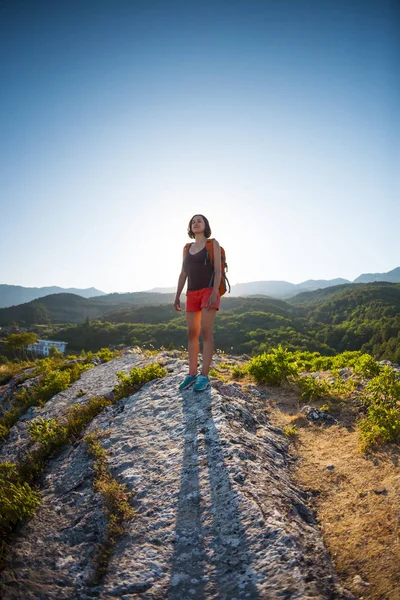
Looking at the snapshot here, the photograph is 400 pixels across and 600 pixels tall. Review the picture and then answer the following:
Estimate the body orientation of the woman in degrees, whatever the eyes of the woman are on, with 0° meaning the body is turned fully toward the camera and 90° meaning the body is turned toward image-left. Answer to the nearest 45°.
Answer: approximately 45°

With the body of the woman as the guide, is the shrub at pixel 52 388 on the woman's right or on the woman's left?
on the woman's right

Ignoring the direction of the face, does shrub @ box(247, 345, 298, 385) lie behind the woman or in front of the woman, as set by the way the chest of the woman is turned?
behind

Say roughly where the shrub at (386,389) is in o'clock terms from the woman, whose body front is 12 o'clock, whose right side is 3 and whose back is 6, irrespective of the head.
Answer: The shrub is roughly at 8 o'clock from the woman.

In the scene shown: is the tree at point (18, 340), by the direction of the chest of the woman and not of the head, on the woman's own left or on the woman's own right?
on the woman's own right
